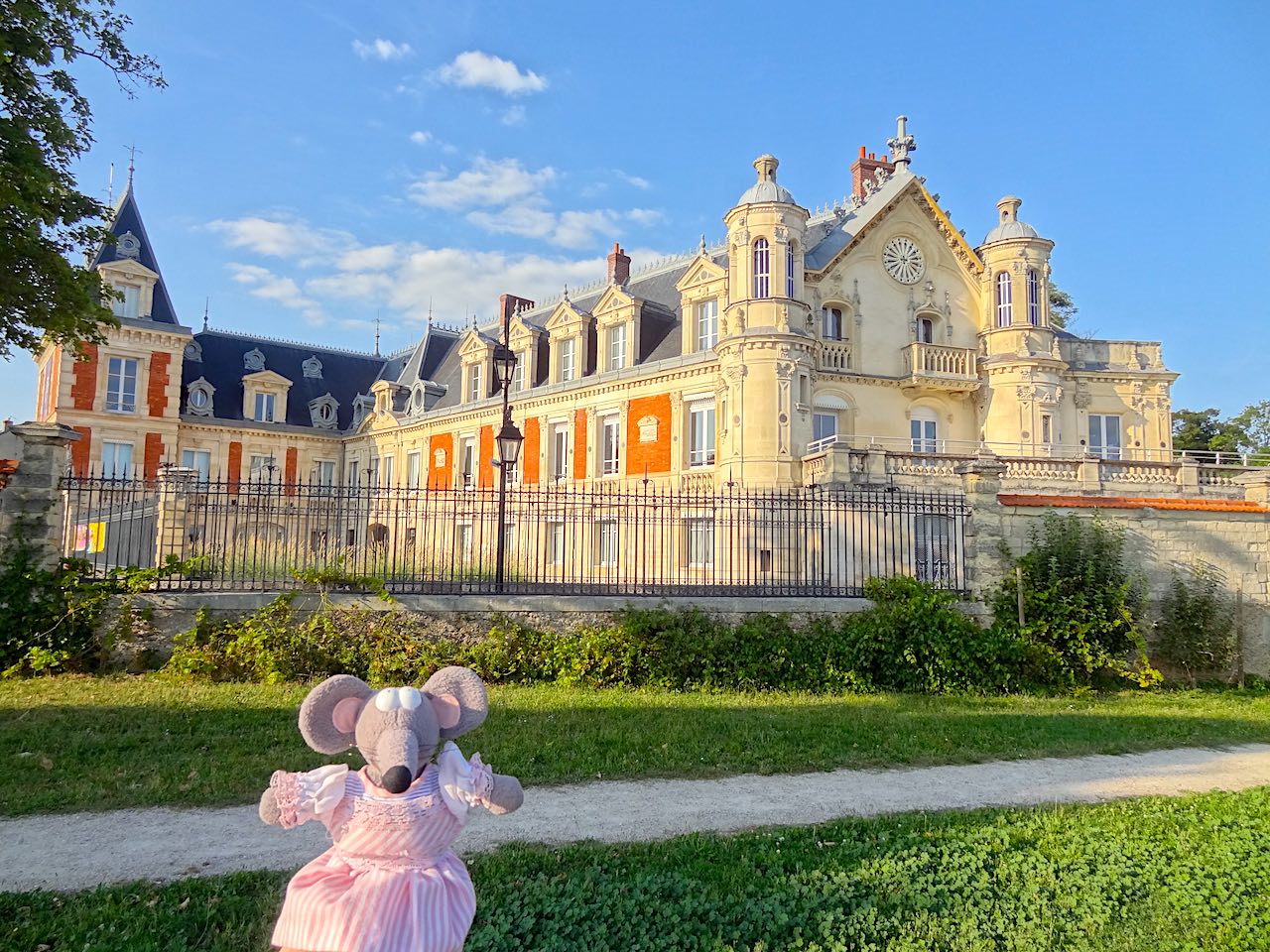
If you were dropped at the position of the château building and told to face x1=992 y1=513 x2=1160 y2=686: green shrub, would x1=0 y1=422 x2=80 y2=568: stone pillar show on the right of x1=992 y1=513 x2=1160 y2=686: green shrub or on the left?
right

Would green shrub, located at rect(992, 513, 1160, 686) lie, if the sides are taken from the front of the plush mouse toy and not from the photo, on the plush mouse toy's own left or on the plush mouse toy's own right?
on the plush mouse toy's own left

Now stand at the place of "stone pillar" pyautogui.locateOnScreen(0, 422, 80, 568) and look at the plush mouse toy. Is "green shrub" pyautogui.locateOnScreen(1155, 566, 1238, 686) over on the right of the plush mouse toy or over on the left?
left

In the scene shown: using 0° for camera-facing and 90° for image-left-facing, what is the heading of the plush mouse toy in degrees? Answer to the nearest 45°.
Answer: approximately 0°

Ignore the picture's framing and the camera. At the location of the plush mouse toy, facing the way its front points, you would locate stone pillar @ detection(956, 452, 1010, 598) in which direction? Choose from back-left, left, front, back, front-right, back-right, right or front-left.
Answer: back-left

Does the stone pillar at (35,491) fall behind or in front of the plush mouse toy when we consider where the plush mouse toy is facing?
behind

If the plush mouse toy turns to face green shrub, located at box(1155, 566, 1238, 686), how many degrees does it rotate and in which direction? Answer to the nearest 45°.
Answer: approximately 135° to its left

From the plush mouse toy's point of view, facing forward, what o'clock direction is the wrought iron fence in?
The wrought iron fence is roughly at 6 o'clock from the plush mouse toy.

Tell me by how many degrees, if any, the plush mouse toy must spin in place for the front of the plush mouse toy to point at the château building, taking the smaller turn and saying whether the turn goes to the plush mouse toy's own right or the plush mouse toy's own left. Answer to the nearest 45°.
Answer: approximately 135° to the plush mouse toy's own left
